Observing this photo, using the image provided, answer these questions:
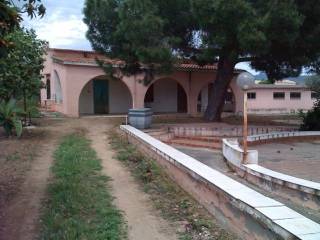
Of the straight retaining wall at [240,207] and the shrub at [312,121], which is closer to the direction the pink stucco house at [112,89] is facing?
the straight retaining wall

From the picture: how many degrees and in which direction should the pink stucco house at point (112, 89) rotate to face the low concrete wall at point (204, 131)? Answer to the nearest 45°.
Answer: approximately 45° to its left

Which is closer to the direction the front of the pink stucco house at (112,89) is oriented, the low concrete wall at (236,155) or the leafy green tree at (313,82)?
the low concrete wall

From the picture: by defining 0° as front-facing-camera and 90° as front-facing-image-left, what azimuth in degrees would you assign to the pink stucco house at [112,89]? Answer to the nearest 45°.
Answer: approximately 0°

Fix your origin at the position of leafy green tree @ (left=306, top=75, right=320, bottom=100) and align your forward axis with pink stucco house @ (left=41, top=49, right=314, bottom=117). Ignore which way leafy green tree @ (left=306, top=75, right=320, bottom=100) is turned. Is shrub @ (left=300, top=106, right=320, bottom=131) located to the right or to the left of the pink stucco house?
left

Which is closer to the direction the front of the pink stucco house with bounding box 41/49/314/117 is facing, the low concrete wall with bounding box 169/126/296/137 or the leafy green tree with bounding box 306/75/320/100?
the low concrete wall

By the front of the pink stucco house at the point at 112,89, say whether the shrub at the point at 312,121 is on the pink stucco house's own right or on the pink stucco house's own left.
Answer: on the pink stucco house's own left
